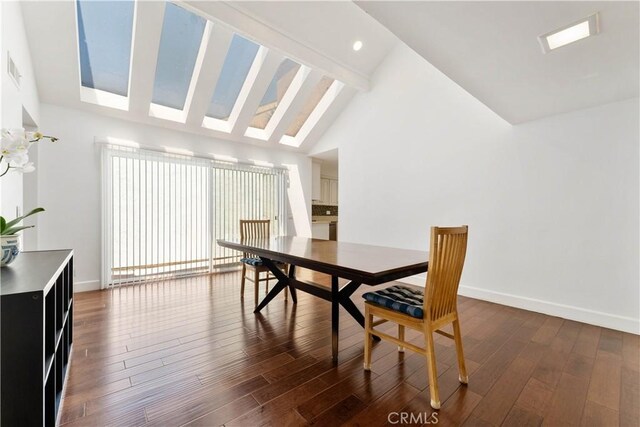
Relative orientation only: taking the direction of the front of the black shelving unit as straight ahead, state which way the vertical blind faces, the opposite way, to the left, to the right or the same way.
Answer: to the right

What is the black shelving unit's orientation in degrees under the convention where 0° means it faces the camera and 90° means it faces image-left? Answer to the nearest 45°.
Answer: approximately 270°

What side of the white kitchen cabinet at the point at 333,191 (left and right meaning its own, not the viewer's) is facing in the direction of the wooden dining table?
front

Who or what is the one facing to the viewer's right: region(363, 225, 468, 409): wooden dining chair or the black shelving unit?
the black shelving unit

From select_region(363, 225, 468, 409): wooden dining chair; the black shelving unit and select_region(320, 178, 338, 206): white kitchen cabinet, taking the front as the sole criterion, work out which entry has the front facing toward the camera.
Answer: the white kitchen cabinet

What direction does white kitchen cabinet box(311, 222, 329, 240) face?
toward the camera

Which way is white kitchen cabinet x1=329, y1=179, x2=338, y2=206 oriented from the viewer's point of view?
toward the camera

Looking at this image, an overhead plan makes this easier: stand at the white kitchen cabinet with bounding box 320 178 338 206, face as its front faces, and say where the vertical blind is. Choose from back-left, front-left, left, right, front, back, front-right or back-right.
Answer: front-right

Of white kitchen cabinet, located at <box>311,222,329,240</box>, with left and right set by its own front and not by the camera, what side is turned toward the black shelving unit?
front

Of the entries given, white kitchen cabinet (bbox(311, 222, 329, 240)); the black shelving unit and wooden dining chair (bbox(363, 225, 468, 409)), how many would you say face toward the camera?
1

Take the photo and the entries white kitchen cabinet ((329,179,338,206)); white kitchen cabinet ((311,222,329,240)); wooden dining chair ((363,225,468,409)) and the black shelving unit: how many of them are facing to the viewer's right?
1

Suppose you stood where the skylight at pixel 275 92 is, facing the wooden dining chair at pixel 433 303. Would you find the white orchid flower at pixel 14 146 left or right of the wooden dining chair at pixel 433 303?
right
